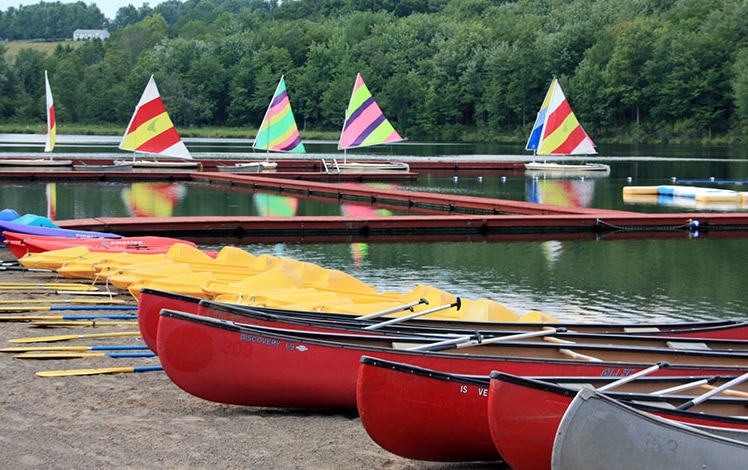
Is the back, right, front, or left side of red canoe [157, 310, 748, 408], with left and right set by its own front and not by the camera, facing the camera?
left

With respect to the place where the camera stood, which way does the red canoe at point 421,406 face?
facing to the left of the viewer

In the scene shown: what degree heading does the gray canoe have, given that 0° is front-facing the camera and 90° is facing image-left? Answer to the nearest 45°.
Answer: approximately 90°

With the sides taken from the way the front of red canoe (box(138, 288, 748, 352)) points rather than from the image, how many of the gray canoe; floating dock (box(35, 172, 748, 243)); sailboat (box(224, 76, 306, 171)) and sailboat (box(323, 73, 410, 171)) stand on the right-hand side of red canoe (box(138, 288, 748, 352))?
3

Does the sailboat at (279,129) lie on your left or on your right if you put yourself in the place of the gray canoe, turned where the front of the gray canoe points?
on your right

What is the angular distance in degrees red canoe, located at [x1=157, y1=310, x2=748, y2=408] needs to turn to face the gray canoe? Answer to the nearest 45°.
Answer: approximately 135° to its left

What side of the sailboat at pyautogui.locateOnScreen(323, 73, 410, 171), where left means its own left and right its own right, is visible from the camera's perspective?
left

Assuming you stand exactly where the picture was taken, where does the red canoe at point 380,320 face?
facing to the left of the viewer

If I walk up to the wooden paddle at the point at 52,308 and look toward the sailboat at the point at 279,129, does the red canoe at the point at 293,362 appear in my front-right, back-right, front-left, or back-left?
back-right
